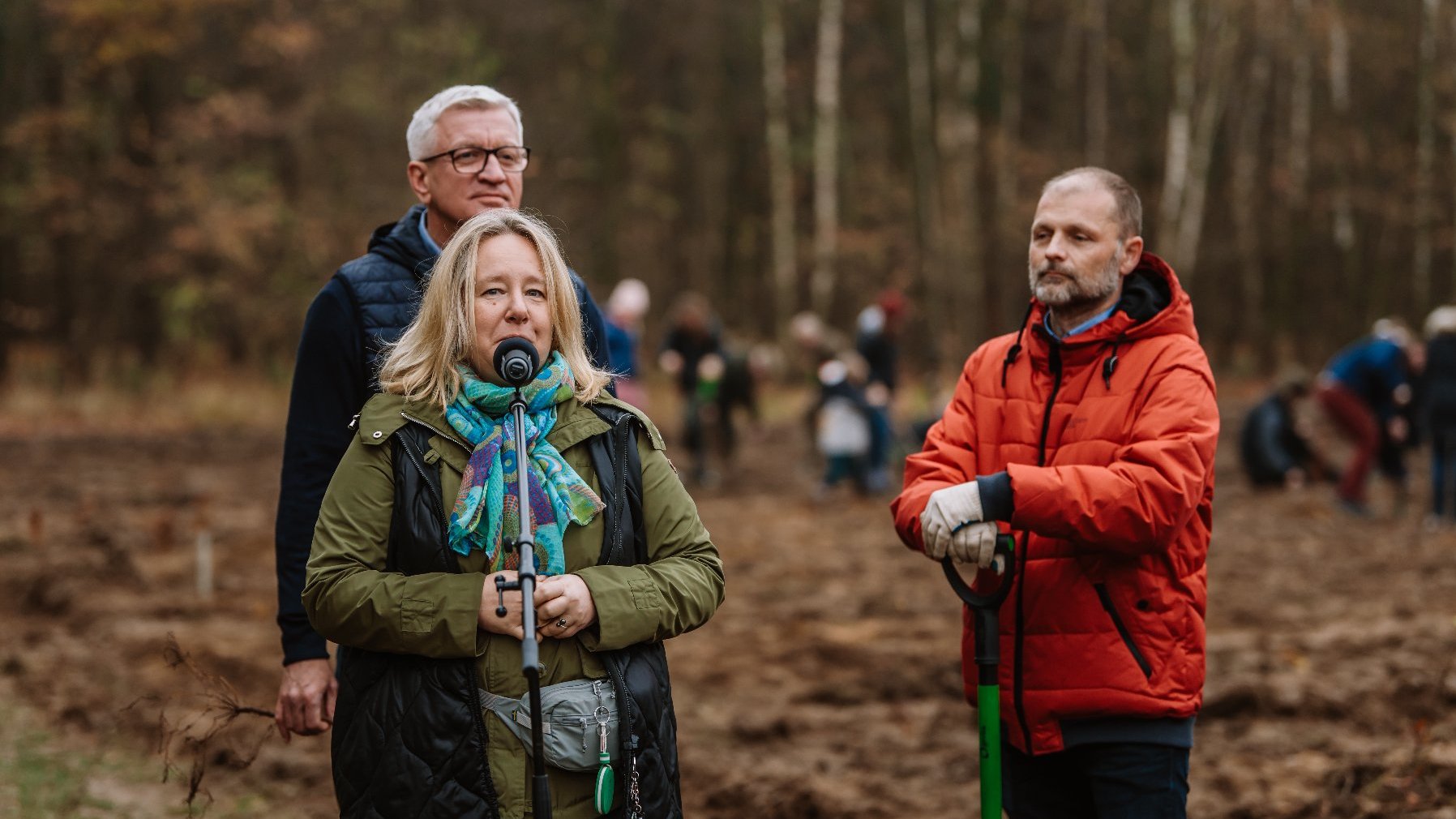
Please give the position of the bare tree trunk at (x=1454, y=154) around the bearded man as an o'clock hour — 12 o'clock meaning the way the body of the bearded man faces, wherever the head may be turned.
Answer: The bare tree trunk is roughly at 5 o'clock from the bearded man.

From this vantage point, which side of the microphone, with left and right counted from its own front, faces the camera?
back

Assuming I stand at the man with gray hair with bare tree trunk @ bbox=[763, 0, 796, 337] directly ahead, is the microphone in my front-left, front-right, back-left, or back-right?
back-right

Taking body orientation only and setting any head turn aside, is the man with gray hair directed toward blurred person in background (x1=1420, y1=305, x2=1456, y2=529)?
no

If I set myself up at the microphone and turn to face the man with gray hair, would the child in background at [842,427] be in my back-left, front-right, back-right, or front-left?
front-right

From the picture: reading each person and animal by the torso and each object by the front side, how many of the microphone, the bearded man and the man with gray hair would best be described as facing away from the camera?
1

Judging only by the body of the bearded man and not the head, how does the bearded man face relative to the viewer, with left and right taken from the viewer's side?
facing the viewer and to the left of the viewer

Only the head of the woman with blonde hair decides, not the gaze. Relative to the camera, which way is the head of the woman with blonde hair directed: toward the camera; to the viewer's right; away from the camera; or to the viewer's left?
toward the camera

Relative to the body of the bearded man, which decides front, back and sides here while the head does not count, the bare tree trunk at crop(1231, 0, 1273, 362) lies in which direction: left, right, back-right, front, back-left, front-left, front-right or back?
back-right

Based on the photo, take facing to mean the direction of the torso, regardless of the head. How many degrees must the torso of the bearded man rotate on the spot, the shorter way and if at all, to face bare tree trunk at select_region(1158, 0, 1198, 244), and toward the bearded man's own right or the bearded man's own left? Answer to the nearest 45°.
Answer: approximately 135° to the bearded man's own right

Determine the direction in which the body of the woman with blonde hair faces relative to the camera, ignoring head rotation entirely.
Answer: toward the camera

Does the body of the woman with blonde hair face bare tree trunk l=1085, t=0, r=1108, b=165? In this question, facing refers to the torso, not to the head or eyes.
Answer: no

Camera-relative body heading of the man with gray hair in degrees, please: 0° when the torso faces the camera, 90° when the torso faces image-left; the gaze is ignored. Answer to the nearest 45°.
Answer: approximately 315°

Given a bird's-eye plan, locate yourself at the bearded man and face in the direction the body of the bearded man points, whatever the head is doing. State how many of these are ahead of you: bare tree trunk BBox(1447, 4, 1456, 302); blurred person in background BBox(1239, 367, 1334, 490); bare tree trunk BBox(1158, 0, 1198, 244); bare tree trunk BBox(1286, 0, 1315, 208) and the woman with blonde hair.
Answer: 1

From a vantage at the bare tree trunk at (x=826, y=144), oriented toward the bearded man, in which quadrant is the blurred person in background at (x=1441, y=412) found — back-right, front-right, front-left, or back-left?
front-left

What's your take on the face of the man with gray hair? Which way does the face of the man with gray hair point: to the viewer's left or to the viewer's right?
to the viewer's right

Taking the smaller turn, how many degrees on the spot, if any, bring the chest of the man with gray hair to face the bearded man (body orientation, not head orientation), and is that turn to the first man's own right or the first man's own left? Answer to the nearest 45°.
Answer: approximately 45° to the first man's own left

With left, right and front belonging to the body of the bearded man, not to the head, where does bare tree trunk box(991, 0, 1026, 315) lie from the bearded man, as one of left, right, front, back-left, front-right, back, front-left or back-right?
back-right

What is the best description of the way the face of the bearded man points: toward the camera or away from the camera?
toward the camera

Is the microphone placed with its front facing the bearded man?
no

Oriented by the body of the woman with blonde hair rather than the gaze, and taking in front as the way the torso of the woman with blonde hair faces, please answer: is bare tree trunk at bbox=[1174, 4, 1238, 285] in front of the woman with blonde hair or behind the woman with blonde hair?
behind
